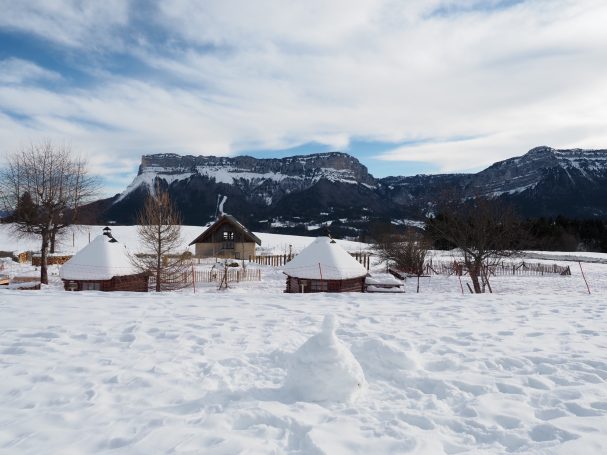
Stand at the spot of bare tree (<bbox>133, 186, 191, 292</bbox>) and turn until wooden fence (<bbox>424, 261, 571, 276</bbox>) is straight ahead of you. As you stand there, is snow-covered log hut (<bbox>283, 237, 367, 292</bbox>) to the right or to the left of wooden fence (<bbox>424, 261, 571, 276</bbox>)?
right

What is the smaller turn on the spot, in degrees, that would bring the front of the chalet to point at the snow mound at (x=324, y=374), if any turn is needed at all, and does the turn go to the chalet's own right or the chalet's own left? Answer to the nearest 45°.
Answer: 0° — it already faces it

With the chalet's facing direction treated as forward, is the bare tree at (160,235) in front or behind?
in front

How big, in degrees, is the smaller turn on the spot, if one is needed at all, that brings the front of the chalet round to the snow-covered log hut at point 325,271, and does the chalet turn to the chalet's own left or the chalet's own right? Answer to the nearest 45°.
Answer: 0° — it already faces it

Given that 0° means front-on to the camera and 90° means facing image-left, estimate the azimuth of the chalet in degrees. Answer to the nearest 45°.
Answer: approximately 0°

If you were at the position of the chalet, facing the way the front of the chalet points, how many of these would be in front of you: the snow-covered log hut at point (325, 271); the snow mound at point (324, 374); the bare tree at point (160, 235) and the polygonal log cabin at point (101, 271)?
4

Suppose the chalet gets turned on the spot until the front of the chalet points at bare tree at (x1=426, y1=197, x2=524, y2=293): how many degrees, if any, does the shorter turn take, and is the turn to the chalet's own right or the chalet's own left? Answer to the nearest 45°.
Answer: approximately 45° to the chalet's own left

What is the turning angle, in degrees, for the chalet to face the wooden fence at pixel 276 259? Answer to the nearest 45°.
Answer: approximately 45° to its left

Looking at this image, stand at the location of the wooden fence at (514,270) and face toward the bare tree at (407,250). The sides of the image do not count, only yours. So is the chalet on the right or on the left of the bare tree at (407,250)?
right

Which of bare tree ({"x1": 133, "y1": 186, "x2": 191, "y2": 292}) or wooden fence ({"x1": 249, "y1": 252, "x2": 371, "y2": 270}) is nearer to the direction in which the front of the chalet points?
the bare tree

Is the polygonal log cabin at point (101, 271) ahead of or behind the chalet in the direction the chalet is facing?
ahead

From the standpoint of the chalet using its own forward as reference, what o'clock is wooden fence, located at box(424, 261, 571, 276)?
The wooden fence is roughly at 10 o'clock from the chalet.

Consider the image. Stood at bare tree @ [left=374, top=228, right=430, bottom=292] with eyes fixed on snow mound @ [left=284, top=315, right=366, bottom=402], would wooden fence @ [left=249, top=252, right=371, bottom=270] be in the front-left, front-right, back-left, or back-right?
back-right
